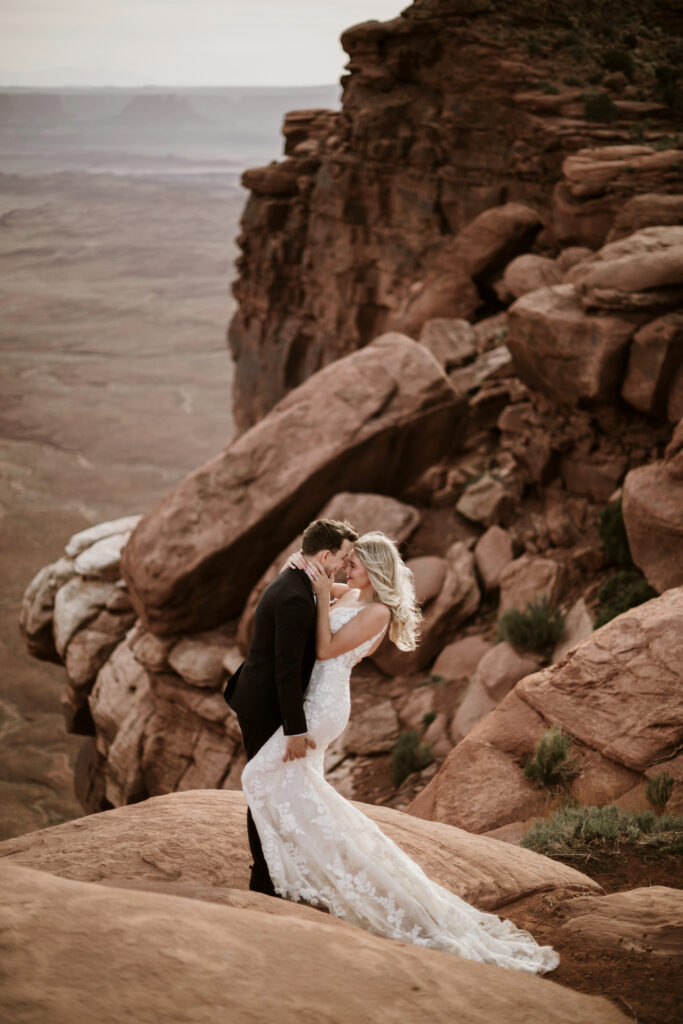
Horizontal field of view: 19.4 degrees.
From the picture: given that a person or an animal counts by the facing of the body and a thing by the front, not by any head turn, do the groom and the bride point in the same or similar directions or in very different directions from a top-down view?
very different directions

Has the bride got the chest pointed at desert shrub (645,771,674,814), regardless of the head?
no

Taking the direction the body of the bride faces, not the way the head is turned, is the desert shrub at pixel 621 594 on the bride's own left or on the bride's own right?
on the bride's own right

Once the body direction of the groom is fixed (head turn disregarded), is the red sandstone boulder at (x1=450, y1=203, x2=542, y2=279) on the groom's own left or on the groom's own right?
on the groom's own left

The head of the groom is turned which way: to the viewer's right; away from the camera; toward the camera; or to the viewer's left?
to the viewer's right

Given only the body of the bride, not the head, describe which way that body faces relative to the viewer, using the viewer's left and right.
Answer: facing to the left of the viewer

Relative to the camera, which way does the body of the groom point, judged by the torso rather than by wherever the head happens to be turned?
to the viewer's right

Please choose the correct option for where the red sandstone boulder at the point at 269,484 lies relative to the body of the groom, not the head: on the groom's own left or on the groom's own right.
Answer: on the groom's own left

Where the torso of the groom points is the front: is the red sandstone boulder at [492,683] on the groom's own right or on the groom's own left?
on the groom's own left

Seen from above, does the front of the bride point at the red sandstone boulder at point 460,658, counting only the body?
no

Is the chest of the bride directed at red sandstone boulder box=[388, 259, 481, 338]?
no

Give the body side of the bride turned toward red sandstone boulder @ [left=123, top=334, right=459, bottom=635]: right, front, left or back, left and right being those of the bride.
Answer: right

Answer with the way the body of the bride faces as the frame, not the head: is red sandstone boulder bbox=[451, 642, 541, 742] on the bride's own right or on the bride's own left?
on the bride's own right

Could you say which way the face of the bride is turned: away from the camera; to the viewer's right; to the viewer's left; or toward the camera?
to the viewer's left

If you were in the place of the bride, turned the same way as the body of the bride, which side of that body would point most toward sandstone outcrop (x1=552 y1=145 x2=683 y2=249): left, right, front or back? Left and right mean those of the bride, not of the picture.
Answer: right
